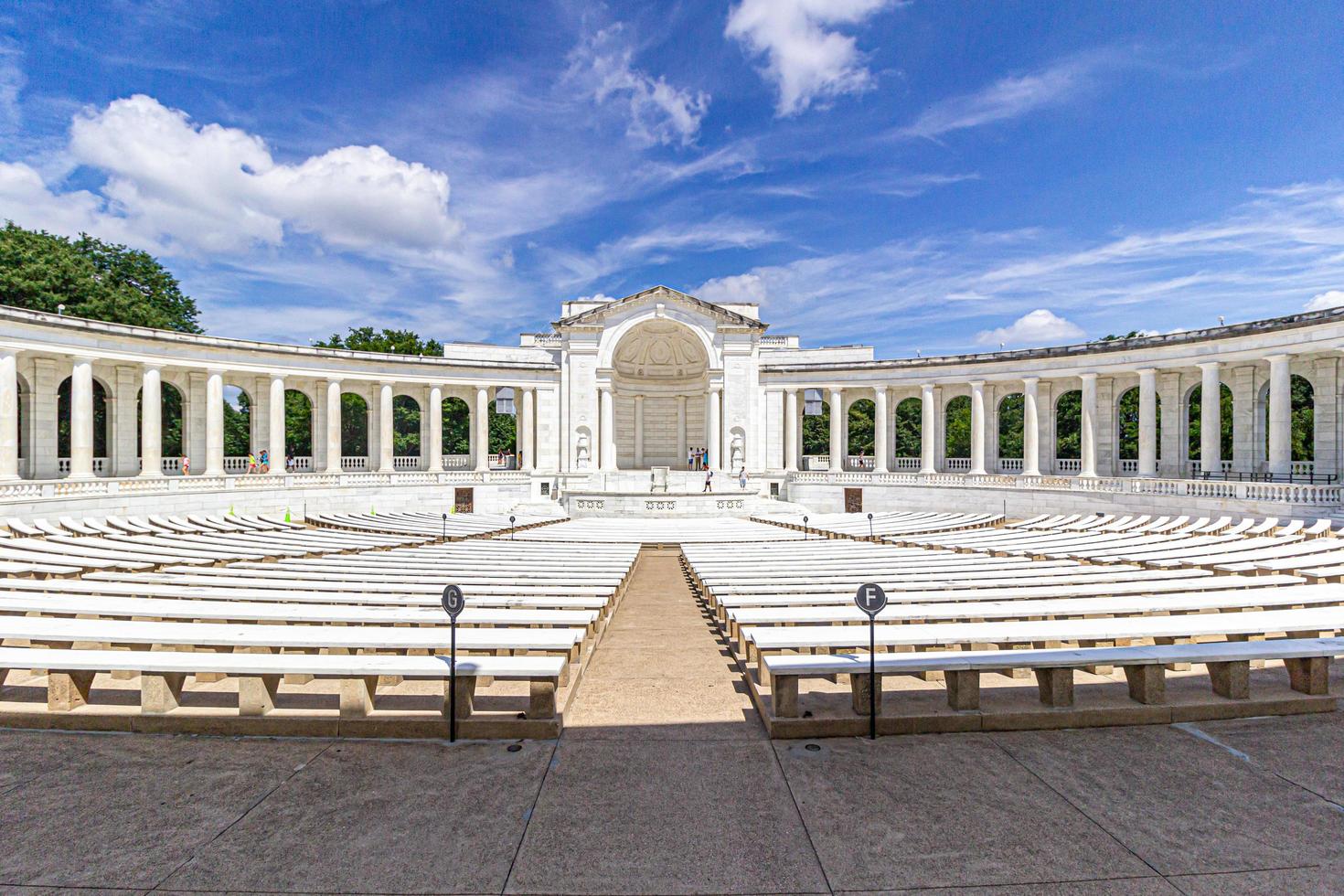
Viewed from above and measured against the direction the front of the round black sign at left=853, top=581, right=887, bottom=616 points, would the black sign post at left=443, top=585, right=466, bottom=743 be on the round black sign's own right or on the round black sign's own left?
on the round black sign's own right

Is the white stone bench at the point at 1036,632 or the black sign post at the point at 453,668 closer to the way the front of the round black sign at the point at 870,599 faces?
the black sign post

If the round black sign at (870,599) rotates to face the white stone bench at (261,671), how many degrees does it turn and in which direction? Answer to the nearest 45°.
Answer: approximately 90° to its right

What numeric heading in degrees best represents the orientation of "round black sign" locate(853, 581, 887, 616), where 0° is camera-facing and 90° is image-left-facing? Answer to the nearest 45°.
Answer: approximately 0°

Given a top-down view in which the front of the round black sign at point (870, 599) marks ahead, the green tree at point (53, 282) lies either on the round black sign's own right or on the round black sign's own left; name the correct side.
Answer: on the round black sign's own right
